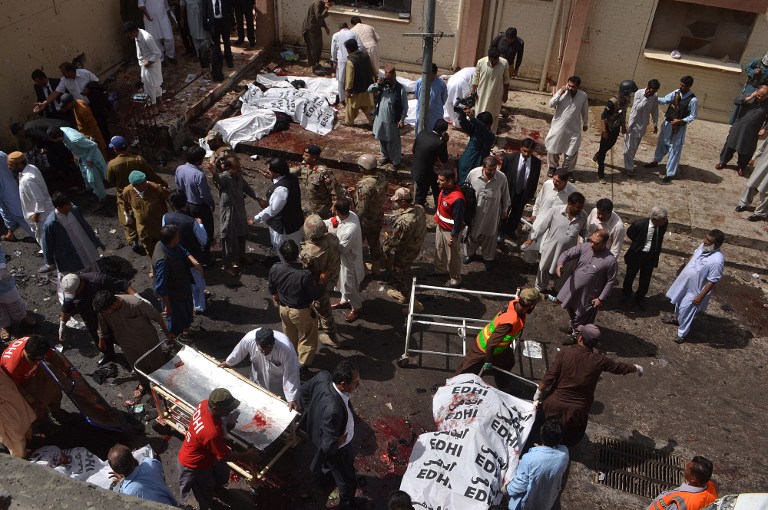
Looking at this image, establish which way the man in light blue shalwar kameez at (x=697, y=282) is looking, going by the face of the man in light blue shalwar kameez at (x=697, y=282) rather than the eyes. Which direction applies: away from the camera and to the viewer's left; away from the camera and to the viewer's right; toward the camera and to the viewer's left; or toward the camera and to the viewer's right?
toward the camera and to the viewer's left

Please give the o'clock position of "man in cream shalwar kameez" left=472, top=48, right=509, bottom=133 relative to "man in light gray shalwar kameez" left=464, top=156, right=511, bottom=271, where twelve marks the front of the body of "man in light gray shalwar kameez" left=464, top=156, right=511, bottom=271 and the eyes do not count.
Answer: "man in cream shalwar kameez" left=472, top=48, right=509, bottom=133 is roughly at 6 o'clock from "man in light gray shalwar kameez" left=464, top=156, right=511, bottom=271.

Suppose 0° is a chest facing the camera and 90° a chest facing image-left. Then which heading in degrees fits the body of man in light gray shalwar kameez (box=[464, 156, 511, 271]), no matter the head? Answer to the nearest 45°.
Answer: approximately 0°

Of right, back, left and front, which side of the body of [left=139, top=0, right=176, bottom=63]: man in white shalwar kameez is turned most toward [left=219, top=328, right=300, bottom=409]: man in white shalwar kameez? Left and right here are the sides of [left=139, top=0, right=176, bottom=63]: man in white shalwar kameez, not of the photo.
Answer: front

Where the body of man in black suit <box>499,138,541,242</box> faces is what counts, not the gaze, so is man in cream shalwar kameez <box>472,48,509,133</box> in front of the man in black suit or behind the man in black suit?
behind

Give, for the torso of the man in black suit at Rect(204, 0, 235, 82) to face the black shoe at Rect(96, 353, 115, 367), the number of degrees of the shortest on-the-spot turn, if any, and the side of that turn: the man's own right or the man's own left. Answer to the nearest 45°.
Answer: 0° — they already face it

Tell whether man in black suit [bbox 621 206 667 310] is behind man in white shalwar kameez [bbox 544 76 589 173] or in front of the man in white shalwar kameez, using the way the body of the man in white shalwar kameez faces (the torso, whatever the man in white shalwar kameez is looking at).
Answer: in front

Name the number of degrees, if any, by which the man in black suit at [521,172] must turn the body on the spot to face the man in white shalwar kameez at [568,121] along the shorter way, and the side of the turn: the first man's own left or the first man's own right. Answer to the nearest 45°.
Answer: approximately 180°

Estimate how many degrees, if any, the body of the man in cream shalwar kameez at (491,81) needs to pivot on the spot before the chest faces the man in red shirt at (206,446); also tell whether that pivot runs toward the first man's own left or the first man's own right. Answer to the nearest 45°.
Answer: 0° — they already face them

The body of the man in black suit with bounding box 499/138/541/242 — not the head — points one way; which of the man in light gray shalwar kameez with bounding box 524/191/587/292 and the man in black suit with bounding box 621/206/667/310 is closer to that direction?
the man in light gray shalwar kameez

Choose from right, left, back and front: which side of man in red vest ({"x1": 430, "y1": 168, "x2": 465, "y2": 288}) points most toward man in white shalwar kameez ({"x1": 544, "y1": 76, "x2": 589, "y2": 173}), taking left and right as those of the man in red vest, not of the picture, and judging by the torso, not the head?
back

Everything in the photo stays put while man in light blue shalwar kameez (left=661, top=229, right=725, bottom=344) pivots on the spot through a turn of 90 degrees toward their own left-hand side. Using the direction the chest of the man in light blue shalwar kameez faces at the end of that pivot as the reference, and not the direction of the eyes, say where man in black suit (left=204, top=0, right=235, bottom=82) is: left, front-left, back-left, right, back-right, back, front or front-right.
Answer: back-right

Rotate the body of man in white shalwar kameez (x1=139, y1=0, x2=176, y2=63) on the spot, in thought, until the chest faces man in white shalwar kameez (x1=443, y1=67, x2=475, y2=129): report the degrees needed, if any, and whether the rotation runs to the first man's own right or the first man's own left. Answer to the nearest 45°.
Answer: approximately 45° to the first man's own left
